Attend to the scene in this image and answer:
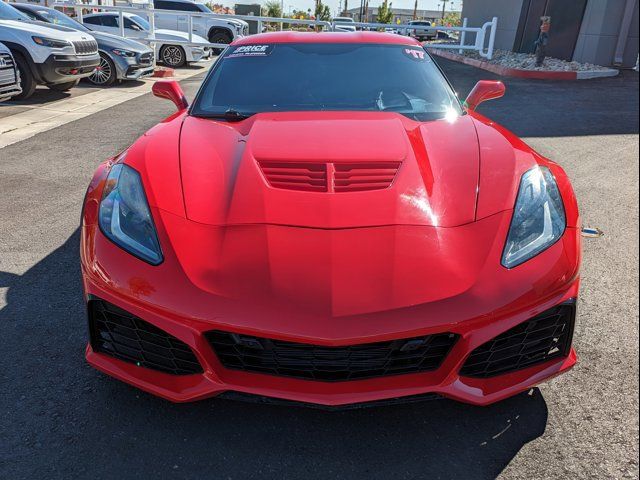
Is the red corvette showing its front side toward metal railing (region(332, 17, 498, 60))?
no

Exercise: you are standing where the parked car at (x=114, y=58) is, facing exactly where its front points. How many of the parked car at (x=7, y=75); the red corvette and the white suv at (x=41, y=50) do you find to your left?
0

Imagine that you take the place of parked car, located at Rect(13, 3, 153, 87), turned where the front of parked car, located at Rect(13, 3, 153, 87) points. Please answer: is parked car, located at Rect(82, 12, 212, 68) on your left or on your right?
on your left

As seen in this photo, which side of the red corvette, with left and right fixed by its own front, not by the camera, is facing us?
front

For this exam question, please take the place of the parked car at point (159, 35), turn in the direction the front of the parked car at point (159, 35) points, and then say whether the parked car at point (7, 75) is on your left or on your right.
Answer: on your right

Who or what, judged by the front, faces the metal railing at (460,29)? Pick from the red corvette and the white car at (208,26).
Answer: the white car

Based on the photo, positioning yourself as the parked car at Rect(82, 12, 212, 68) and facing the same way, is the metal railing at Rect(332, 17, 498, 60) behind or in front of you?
in front

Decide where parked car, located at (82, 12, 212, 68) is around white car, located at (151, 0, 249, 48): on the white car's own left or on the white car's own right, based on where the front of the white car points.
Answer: on the white car's own right

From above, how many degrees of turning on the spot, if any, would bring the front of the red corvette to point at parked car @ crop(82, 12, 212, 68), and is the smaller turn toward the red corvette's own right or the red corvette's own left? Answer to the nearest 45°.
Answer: approximately 180°

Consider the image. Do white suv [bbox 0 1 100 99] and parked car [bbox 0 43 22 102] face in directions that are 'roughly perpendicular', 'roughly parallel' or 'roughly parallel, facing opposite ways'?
roughly parallel

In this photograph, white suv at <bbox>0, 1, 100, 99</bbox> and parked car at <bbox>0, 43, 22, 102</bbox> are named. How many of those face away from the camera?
0

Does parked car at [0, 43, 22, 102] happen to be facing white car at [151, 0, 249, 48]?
no

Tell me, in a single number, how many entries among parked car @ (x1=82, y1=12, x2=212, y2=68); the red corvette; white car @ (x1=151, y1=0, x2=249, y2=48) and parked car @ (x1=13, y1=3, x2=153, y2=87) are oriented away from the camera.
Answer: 0

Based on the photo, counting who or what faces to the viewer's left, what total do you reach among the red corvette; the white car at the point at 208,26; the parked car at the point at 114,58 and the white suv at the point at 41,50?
0

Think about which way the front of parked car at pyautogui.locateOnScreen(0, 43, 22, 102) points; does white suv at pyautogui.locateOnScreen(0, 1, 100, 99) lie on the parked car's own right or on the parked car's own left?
on the parked car's own left

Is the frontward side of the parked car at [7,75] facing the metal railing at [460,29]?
no

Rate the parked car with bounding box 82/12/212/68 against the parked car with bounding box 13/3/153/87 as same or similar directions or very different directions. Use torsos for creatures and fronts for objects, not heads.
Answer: same or similar directions
